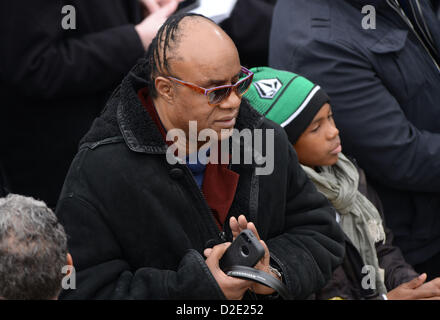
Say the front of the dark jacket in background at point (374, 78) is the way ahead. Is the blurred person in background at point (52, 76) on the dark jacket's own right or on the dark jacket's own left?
on the dark jacket's own right

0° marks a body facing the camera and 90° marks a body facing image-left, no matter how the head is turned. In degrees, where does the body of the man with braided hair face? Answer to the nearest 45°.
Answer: approximately 315°

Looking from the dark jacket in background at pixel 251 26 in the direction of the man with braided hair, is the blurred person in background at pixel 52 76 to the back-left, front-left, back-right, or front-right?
front-right

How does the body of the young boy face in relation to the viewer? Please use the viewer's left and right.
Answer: facing the viewer and to the right of the viewer

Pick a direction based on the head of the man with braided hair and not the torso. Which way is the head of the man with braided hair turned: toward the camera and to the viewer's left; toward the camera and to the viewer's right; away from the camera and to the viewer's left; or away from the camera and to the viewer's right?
toward the camera and to the viewer's right

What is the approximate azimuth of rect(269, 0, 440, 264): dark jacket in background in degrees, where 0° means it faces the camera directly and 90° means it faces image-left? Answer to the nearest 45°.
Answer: approximately 315°

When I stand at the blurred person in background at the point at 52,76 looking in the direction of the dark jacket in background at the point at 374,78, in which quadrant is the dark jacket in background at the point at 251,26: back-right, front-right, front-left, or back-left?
front-left

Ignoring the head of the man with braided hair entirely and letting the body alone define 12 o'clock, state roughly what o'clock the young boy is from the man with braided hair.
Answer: The young boy is roughly at 9 o'clock from the man with braided hair.

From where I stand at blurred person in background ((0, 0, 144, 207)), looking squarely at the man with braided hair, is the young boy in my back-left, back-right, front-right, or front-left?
front-left

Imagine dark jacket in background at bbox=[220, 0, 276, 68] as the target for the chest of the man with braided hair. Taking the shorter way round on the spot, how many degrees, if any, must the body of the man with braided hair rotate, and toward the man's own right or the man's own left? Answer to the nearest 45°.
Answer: approximately 135° to the man's own left

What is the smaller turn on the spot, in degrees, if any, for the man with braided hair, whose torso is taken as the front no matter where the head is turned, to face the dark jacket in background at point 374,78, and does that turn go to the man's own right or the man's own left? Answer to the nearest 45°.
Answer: approximately 90° to the man's own left
